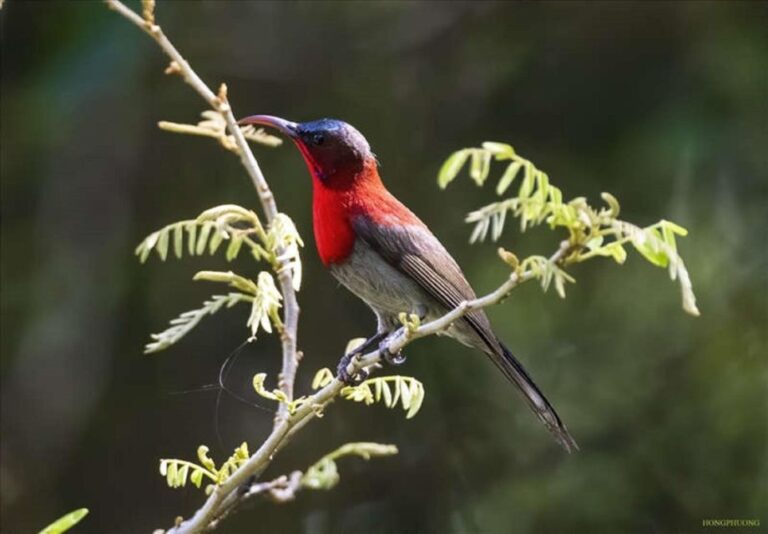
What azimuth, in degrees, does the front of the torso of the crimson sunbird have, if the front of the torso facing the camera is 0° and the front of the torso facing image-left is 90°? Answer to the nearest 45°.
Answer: approximately 90°
